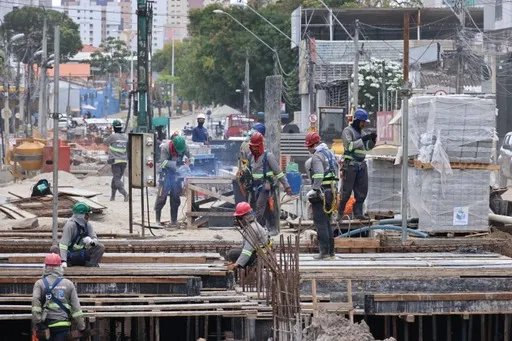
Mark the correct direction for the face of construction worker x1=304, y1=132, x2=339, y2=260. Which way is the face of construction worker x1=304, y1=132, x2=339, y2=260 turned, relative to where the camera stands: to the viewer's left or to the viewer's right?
to the viewer's left

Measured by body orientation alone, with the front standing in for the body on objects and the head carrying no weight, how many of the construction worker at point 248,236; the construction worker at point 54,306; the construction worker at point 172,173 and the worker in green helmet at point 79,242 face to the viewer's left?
1

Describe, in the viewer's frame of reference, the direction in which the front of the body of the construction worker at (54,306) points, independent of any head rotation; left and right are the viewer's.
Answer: facing away from the viewer

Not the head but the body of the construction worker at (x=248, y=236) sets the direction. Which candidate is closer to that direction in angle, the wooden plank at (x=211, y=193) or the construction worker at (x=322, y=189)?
the wooden plank

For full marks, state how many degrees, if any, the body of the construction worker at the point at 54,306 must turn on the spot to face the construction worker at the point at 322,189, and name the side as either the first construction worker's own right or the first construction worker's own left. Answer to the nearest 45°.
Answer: approximately 45° to the first construction worker's own right

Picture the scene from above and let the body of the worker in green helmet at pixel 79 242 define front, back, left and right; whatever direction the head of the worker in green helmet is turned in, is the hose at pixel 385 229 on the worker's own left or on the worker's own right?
on the worker's own left

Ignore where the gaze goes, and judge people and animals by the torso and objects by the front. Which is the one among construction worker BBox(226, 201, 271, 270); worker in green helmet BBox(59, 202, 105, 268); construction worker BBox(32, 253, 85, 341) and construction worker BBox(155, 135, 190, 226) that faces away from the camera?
construction worker BBox(32, 253, 85, 341)

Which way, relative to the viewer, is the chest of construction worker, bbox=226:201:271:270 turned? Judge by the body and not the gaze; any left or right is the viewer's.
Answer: facing to the left of the viewer

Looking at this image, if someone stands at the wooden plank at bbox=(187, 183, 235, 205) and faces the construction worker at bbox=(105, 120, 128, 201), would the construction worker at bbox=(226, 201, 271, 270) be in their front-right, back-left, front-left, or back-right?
back-left

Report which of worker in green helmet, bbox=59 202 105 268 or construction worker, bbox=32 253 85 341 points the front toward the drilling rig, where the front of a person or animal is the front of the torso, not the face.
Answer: the construction worker

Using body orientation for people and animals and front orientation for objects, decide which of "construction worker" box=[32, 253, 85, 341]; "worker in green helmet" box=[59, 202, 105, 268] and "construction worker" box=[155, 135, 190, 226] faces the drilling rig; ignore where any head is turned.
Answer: "construction worker" box=[32, 253, 85, 341]
